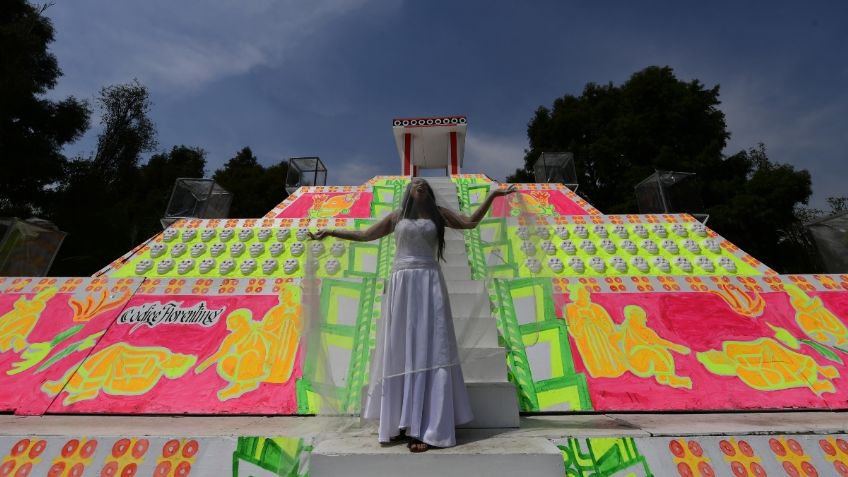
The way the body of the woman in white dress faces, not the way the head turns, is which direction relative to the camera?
toward the camera

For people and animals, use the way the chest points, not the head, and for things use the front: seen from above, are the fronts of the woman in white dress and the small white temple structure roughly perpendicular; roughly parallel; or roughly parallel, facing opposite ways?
roughly parallel

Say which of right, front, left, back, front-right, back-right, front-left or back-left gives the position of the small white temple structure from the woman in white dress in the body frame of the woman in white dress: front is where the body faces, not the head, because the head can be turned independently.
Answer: back

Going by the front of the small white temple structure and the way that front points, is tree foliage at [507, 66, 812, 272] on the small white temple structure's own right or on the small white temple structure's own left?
on the small white temple structure's own left

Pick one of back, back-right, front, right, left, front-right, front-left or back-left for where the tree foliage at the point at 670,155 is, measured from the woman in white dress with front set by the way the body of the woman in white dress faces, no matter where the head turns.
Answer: back-left

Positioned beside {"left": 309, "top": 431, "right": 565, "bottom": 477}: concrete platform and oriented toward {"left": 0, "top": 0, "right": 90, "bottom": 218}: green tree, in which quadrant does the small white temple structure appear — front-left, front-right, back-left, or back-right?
front-right

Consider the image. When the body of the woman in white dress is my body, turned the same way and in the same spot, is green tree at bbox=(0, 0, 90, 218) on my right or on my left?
on my right

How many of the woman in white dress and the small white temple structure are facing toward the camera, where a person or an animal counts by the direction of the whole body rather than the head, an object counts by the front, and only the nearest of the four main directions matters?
2

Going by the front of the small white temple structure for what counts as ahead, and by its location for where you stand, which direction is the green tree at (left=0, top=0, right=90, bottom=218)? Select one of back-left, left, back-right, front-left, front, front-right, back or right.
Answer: right
